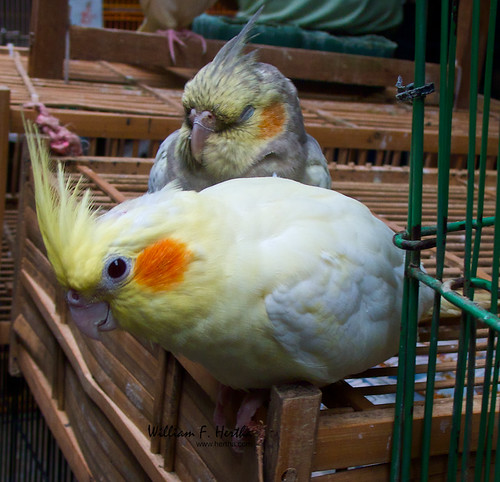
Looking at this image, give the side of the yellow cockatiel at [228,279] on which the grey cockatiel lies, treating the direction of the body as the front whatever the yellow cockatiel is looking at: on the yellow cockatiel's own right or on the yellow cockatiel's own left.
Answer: on the yellow cockatiel's own right

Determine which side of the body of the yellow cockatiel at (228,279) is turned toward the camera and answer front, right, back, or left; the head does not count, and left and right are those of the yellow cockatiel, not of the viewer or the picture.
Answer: left

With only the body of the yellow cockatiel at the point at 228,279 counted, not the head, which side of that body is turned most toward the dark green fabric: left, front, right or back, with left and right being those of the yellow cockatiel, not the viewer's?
right

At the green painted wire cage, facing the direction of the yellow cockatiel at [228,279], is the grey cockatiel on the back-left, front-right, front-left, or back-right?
front-right
